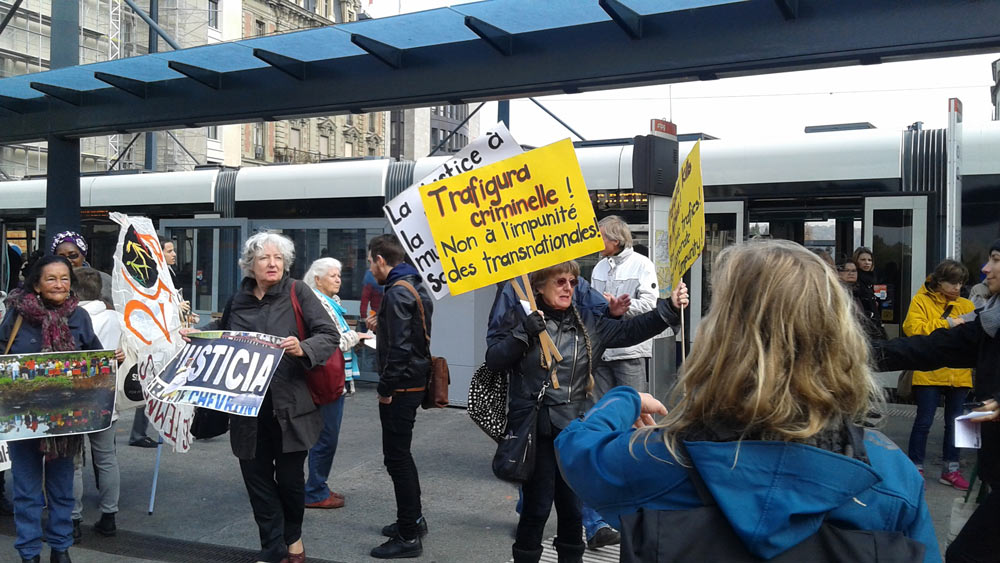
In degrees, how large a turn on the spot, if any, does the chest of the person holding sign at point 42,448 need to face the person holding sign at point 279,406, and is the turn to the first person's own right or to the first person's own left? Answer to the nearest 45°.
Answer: approximately 45° to the first person's own left

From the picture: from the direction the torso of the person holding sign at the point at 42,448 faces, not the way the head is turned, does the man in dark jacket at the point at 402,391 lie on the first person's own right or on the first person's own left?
on the first person's own left

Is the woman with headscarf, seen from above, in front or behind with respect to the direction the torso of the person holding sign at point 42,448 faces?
behind

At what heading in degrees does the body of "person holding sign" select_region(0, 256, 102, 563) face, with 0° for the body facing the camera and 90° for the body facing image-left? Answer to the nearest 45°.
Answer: approximately 0°

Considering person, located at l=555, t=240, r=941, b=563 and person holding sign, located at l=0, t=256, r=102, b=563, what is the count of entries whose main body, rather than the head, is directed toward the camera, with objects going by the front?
1

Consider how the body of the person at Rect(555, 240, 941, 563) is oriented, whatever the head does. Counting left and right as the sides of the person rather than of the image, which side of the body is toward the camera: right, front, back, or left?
back

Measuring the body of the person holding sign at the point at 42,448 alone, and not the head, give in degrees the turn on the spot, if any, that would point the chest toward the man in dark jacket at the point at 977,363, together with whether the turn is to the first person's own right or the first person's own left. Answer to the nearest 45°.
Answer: approximately 45° to the first person's own left

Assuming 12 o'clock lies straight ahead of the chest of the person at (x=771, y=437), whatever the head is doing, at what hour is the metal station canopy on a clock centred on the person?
The metal station canopy is roughly at 11 o'clock from the person.
